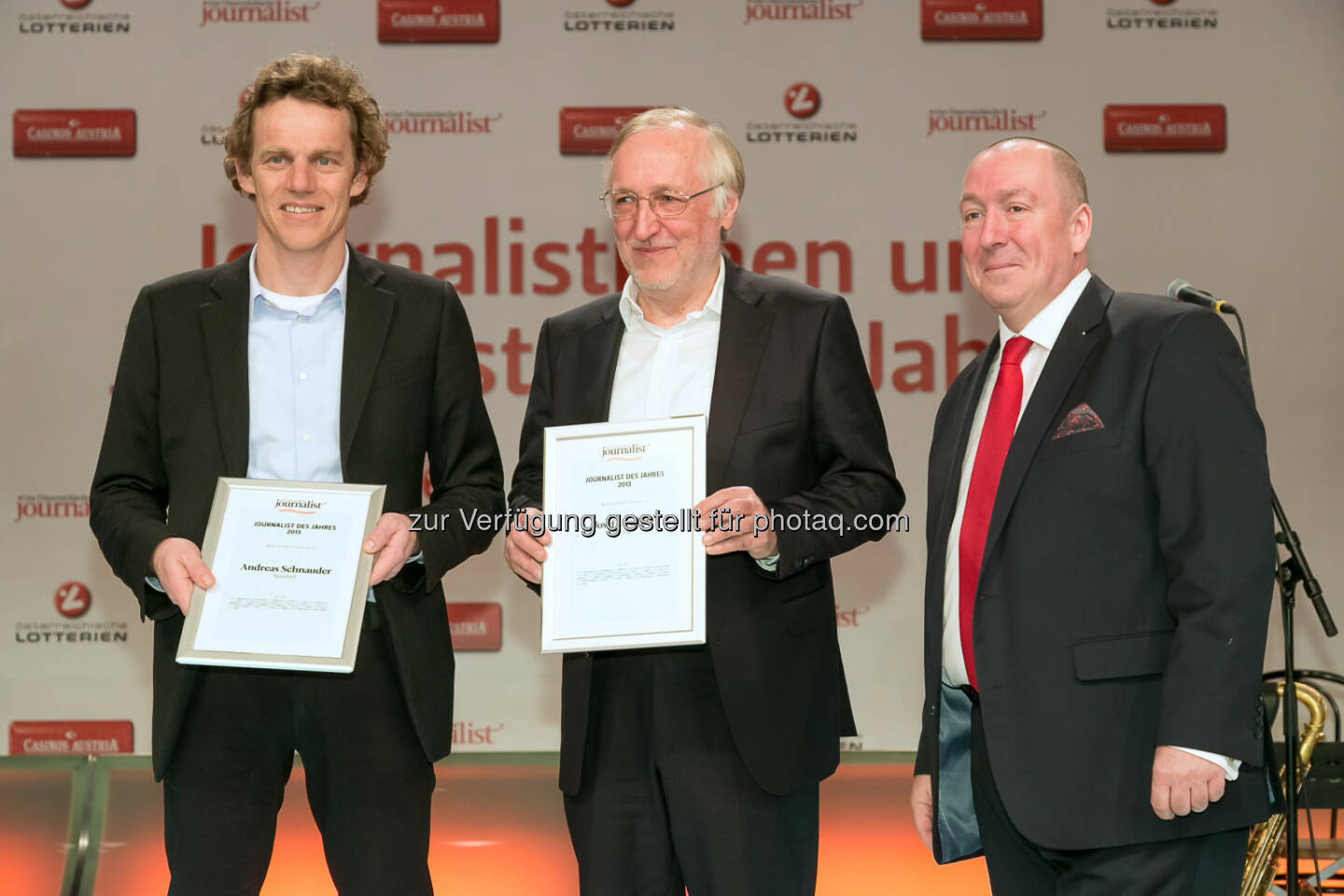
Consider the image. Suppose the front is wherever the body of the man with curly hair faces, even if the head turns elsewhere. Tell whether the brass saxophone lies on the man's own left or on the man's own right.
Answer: on the man's own left

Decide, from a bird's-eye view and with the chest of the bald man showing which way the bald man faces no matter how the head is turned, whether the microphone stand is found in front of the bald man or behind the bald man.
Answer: behind

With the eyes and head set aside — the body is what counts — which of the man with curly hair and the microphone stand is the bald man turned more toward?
the man with curly hair

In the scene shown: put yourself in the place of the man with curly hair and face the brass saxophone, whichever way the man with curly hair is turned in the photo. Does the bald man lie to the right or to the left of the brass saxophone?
right

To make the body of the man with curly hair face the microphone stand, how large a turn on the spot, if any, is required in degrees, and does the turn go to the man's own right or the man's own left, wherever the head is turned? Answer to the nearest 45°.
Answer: approximately 90° to the man's own left

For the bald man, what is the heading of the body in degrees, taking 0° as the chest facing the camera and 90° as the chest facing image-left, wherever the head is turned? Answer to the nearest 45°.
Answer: approximately 45°

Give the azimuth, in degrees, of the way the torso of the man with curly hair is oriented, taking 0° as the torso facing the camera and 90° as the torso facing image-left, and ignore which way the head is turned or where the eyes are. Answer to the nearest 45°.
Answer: approximately 0°

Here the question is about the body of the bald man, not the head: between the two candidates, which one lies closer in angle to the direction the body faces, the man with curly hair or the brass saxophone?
the man with curly hair
